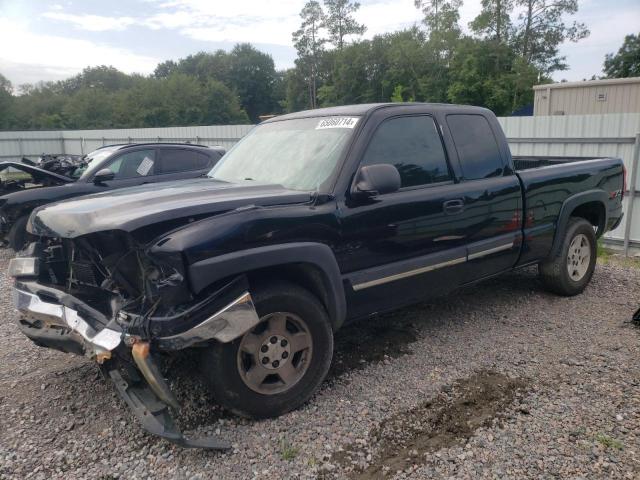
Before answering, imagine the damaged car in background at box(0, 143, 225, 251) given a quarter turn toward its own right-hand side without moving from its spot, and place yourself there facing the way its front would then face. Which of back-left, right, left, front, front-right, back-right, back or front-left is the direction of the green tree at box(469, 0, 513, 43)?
right

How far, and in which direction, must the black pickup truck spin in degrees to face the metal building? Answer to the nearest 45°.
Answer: approximately 180°

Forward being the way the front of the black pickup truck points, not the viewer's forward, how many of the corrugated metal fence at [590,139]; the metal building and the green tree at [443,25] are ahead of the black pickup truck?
0

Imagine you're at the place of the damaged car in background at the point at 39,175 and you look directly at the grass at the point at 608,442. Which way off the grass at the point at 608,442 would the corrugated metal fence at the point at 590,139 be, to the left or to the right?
left

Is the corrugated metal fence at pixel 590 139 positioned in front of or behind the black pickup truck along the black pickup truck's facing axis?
behind

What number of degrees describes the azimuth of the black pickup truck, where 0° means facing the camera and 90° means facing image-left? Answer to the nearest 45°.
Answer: approximately 45°

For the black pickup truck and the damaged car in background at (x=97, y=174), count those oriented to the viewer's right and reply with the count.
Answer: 0

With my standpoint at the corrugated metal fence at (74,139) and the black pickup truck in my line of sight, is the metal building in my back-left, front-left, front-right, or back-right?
front-left

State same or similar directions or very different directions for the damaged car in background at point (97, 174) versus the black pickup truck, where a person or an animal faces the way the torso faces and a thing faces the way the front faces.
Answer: same or similar directions

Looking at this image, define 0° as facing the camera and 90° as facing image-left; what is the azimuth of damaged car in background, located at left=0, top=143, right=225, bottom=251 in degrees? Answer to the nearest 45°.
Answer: approximately 45°

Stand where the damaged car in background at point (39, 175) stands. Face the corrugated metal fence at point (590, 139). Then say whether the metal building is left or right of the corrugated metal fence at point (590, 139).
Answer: left

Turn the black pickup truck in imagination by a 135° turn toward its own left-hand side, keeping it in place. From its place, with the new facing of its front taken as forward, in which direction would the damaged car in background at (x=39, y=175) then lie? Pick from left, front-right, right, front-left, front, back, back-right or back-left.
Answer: back-left
